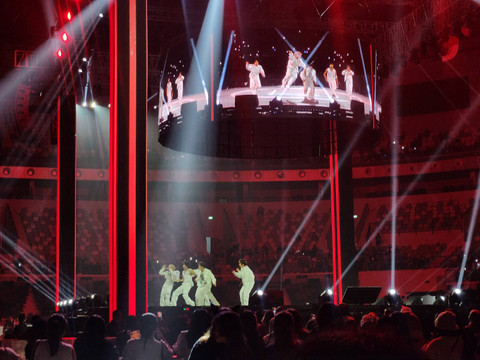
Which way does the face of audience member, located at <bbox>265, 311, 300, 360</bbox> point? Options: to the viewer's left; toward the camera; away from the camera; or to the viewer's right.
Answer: away from the camera

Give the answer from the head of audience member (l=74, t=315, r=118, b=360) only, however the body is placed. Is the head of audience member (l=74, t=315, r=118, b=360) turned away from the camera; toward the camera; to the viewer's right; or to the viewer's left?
away from the camera

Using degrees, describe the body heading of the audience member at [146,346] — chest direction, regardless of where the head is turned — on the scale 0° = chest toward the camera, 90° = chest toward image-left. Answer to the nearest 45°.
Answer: approximately 180°

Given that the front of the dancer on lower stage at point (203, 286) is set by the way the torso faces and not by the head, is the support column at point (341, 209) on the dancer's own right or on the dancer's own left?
on the dancer's own left

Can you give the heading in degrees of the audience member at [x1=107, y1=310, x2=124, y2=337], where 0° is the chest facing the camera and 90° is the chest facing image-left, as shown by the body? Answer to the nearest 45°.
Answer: approximately 180°

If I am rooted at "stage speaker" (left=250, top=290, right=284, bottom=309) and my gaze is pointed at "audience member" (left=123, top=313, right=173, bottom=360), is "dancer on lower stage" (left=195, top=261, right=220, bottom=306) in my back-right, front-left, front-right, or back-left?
back-right

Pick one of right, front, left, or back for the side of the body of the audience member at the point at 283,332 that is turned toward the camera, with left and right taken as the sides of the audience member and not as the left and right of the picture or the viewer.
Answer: back

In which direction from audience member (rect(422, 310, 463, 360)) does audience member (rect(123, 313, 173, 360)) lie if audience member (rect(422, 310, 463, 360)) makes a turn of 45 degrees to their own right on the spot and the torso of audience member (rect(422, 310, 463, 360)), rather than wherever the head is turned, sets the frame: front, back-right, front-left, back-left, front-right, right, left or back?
back-left

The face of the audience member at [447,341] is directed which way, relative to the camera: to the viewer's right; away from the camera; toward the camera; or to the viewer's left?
away from the camera

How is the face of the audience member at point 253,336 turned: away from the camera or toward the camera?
away from the camera
